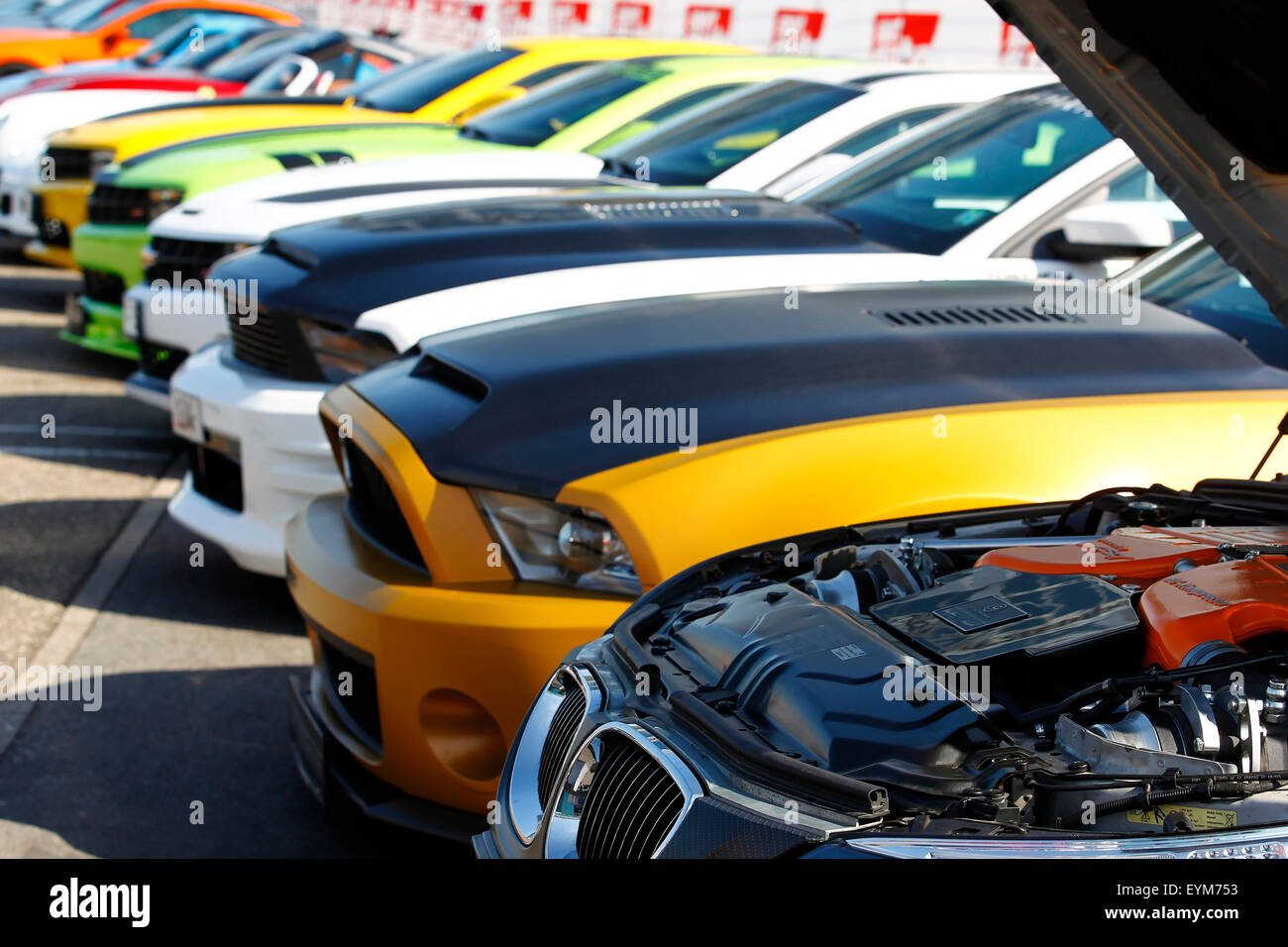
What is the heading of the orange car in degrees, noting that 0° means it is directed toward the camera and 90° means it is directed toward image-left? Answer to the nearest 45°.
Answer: approximately 45°

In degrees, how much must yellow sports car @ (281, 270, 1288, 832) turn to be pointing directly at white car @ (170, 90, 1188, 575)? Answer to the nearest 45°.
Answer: approximately 135° to its right

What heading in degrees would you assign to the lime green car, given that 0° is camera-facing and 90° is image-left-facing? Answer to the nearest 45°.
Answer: approximately 45°

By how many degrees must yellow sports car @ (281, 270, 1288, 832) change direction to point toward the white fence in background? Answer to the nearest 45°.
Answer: approximately 135° to its right

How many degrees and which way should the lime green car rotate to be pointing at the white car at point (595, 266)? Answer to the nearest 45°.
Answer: approximately 45° to its left

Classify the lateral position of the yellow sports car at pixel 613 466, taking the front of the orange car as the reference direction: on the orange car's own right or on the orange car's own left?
on the orange car's own left

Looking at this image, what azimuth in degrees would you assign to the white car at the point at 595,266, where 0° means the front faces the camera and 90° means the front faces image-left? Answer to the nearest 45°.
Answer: approximately 45°

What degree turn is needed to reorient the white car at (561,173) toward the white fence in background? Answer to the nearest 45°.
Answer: approximately 135° to its right
